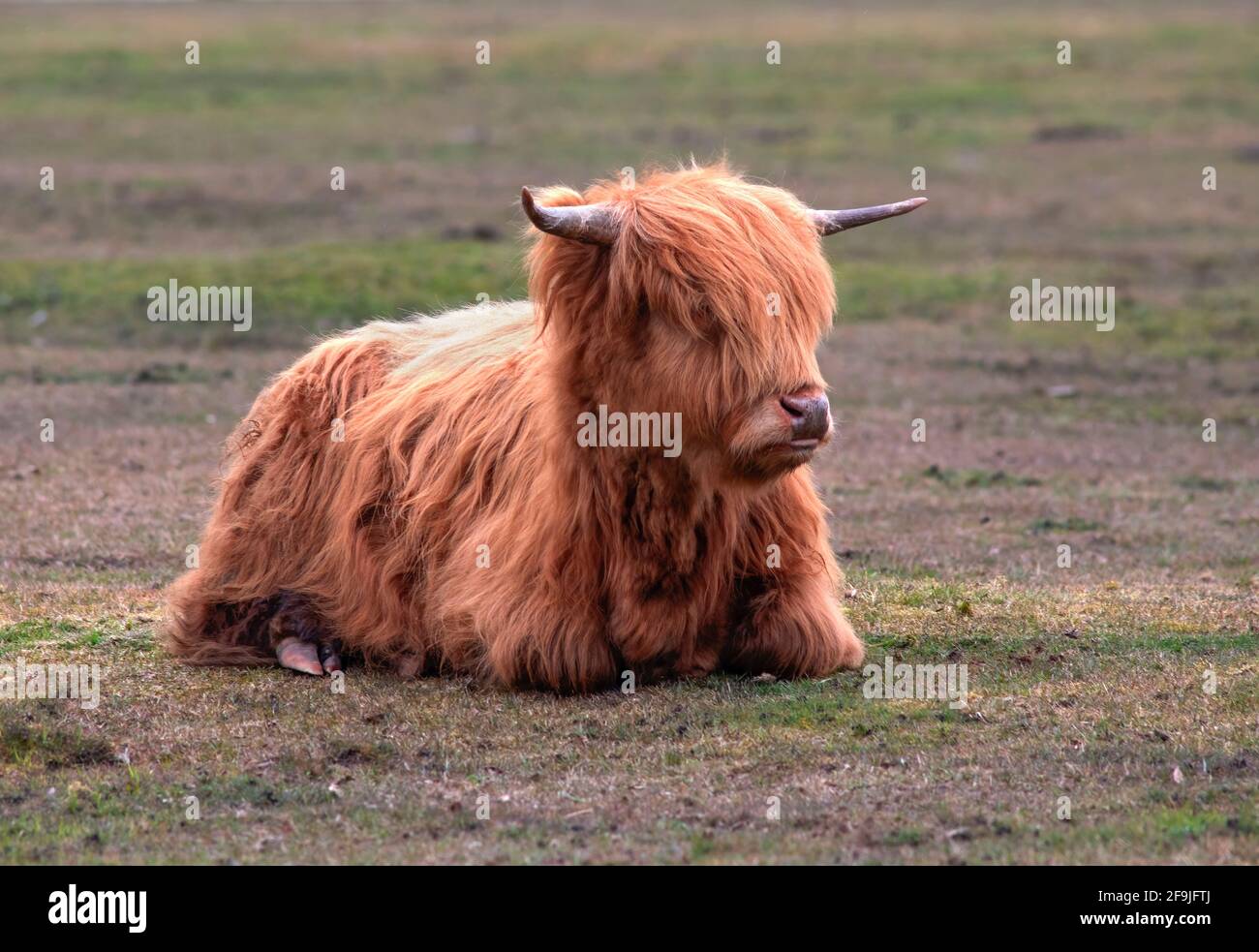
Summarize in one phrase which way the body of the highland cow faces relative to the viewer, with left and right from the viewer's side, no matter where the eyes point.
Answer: facing the viewer and to the right of the viewer
